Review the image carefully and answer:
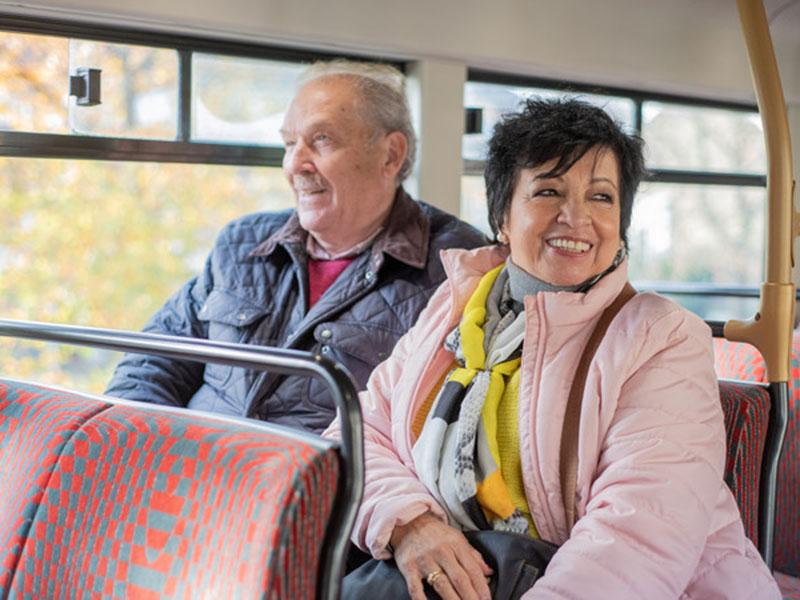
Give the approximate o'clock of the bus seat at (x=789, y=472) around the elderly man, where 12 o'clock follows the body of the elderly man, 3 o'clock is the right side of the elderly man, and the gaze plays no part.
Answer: The bus seat is roughly at 8 o'clock from the elderly man.

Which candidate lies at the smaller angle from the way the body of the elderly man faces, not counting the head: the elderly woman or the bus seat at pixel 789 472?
the elderly woman

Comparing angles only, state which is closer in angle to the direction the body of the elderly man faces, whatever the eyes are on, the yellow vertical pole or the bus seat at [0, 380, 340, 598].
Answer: the bus seat

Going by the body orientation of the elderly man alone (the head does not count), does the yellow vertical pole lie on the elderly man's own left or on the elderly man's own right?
on the elderly man's own left

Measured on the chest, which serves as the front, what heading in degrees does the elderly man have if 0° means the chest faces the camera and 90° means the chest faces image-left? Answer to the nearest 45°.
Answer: approximately 45°

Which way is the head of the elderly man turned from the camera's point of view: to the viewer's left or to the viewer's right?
to the viewer's left
